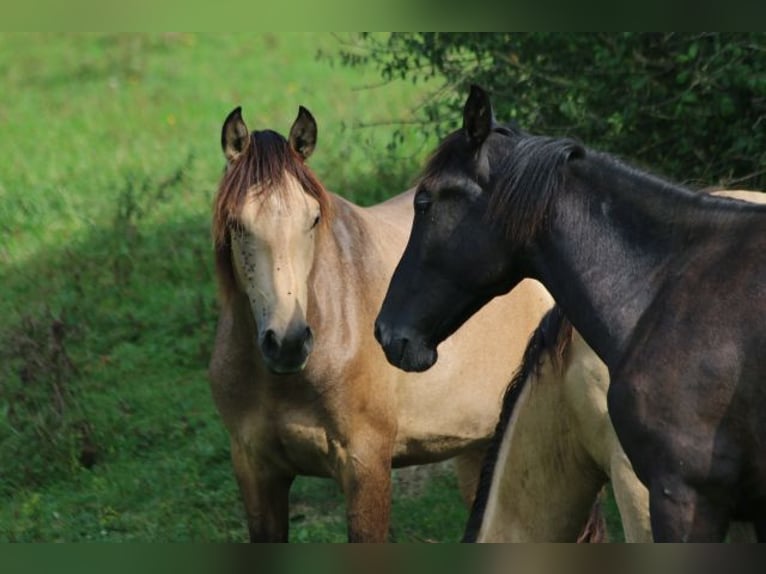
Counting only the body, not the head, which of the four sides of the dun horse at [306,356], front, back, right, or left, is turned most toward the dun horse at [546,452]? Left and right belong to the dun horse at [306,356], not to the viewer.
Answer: left

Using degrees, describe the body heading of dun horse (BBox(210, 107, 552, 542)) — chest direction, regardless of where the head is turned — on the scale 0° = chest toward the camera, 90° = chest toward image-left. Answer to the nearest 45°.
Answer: approximately 45°
